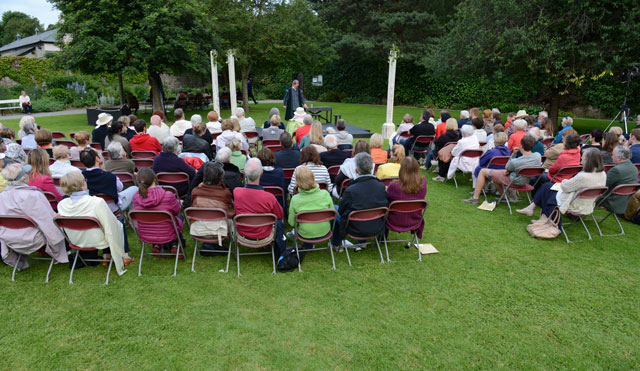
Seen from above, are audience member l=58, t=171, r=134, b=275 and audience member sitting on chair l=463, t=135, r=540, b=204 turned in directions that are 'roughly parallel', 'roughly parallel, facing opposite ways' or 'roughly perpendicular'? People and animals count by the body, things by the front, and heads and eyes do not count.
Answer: roughly perpendicular

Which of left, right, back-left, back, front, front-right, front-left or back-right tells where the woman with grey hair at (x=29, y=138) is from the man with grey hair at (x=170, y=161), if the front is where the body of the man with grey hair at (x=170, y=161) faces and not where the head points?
left

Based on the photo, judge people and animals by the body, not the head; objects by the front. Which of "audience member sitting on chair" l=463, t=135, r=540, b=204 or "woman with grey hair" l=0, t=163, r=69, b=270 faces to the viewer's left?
the audience member sitting on chair

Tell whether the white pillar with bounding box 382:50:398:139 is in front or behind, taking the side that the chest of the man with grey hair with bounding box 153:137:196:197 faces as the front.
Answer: in front

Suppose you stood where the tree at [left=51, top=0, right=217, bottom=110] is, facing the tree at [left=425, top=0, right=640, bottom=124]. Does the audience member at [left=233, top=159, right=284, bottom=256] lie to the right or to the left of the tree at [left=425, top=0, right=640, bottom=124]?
right

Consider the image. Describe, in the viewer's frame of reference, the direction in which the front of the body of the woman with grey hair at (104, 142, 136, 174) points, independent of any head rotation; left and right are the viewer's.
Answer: facing away from the viewer and to the right of the viewer

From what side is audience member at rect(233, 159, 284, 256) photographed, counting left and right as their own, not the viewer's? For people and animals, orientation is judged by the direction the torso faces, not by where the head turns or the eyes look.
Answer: back

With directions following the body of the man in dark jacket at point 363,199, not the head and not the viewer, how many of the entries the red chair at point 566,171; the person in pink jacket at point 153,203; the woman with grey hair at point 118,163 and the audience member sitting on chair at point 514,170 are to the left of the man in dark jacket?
2

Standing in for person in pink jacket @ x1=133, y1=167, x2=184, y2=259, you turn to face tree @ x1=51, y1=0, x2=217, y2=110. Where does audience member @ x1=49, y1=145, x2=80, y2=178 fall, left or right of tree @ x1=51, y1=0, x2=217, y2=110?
left

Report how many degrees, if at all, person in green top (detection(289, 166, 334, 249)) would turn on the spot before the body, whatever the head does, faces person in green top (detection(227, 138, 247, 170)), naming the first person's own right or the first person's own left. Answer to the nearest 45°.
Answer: approximately 45° to the first person's own left

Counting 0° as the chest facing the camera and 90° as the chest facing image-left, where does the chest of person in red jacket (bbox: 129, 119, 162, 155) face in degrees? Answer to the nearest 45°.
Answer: approximately 225°

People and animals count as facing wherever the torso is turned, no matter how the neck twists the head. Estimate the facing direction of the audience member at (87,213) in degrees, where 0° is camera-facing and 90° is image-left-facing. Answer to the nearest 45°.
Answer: approximately 225°

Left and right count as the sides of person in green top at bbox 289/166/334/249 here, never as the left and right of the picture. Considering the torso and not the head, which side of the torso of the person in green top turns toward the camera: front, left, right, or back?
back

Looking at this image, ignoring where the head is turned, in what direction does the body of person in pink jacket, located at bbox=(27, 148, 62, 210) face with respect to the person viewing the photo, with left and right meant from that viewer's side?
facing away from the viewer

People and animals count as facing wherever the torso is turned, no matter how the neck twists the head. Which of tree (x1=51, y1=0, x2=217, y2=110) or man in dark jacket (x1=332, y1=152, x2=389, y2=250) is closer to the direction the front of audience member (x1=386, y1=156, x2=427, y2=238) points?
the tree

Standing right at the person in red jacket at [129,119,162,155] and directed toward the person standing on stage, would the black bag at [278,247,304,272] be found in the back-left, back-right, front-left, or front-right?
back-right
